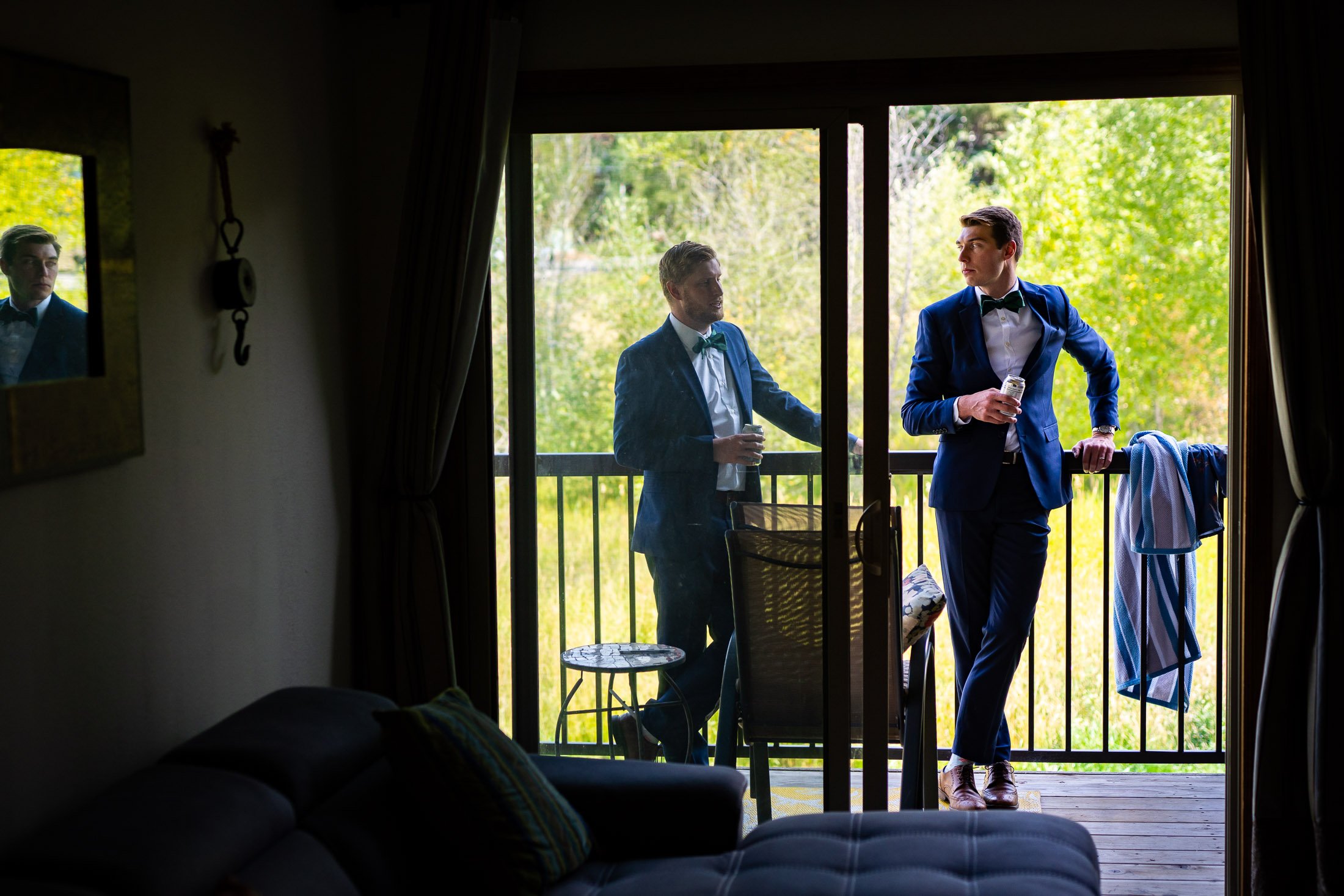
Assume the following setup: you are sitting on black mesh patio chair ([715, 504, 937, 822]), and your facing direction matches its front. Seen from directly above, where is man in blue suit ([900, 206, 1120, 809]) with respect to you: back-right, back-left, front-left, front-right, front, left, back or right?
front-right

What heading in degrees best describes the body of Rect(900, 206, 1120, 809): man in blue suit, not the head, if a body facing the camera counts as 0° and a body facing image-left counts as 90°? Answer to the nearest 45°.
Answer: approximately 0°

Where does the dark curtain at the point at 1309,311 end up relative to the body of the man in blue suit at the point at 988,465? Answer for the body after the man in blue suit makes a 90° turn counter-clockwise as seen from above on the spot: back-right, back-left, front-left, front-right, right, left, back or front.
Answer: front-right

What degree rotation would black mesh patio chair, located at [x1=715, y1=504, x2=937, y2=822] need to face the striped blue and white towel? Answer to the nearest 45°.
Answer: approximately 45° to its right

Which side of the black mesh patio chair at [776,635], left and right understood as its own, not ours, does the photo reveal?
back

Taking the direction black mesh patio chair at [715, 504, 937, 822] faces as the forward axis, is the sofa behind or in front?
behind

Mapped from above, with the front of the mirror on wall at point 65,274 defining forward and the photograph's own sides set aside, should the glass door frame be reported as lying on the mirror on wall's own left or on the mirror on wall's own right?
on the mirror on wall's own left

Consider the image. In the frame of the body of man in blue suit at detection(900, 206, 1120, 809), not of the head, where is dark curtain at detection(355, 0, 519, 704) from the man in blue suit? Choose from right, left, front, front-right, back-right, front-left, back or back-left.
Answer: front-right

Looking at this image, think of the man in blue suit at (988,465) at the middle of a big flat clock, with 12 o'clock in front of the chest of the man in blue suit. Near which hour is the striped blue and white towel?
The striped blue and white towel is roughly at 8 o'clock from the man in blue suit.

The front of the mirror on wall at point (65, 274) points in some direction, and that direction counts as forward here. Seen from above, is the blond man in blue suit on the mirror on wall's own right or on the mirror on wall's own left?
on the mirror on wall's own left

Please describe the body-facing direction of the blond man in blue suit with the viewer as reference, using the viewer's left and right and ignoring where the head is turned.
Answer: facing the viewer and to the right of the viewer

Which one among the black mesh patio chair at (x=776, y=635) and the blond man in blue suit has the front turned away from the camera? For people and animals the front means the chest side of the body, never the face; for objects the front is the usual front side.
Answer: the black mesh patio chair

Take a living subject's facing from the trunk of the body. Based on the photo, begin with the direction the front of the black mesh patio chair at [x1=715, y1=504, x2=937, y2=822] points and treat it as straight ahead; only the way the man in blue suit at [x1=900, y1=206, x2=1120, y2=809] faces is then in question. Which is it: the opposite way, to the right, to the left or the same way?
the opposite way
